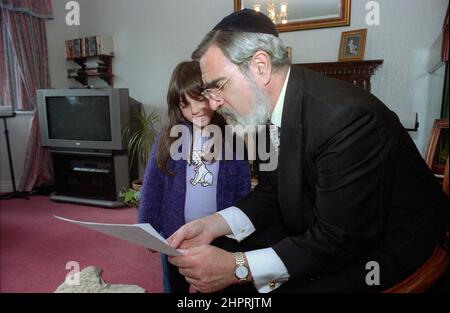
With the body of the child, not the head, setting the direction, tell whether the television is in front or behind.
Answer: behind

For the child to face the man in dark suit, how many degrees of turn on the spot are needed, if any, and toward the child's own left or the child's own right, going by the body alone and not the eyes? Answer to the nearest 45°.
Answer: approximately 45° to the child's own left

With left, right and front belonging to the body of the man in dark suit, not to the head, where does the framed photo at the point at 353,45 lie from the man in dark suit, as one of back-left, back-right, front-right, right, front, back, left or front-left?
right

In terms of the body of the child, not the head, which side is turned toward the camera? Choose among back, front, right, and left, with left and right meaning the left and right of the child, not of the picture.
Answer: front

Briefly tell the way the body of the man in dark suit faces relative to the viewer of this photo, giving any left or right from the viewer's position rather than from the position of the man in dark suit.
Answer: facing to the left of the viewer

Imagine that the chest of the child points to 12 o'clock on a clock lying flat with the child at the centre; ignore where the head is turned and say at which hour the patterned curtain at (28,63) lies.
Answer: The patterned curtain is roughly at 5 o'clock from the child.

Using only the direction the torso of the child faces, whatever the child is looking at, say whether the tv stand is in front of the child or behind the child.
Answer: behind

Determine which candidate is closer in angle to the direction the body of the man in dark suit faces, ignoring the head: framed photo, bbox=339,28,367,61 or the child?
the child

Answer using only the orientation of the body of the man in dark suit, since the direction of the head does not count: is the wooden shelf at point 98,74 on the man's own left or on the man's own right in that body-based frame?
on the man's own right

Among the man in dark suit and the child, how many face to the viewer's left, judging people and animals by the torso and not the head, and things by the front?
1

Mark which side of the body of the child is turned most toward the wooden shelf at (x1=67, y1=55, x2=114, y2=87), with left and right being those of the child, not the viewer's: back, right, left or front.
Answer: back

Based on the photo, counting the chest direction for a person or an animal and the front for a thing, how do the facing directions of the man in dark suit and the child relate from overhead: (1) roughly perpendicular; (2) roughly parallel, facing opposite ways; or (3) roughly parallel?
roughly perpendicular

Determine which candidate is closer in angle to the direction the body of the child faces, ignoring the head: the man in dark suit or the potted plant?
the man in dark suit

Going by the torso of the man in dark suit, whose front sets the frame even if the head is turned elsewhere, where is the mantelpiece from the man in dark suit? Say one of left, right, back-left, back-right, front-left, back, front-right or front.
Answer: right

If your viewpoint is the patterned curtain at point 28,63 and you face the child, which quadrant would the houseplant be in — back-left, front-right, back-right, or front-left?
front-left
